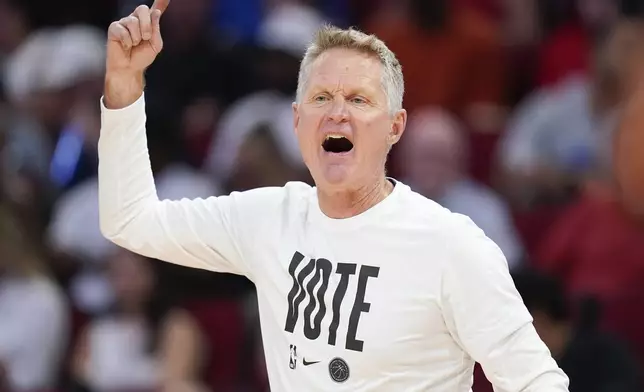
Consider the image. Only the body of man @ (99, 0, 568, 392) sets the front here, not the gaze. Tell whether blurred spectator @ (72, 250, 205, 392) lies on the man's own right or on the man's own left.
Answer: on the man's own right

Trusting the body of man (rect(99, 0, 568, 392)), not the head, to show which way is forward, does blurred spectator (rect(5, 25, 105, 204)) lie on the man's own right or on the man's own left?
on the man's own right

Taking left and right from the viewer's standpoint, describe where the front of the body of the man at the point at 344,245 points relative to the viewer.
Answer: facing the viewer and to the left of the viewer

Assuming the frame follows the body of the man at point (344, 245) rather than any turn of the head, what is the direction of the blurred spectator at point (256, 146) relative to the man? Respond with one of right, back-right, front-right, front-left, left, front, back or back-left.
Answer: back-right

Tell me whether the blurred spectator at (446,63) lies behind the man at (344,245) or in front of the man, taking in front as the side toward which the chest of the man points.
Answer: behind

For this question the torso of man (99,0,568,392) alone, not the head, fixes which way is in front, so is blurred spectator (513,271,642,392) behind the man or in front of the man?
behind

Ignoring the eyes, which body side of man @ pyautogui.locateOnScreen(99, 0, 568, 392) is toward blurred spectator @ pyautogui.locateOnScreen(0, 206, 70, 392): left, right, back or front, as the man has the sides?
back
